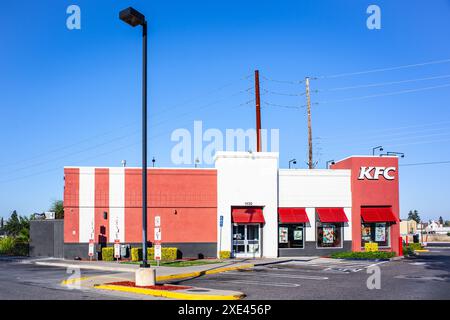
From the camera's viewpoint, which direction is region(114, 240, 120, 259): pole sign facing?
toward the camera

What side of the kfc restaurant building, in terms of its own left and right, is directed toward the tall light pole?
front

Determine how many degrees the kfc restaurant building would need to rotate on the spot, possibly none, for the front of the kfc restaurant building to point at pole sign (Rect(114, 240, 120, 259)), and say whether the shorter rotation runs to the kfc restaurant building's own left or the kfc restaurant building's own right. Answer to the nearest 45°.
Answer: approximately 45° to the kfc restaurant building's own right

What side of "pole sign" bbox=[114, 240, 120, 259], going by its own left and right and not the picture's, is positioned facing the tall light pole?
front

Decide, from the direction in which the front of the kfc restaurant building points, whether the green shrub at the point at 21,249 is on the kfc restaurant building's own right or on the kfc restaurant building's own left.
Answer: on the kfc restaurant building's own right

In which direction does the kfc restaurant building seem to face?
toward the camera

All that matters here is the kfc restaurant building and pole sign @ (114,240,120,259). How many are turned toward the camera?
2

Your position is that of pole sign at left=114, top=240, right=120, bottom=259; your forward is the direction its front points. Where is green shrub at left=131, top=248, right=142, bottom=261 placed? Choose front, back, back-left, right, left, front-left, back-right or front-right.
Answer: back-left

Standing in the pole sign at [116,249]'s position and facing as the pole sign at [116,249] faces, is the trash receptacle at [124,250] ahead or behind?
behind
